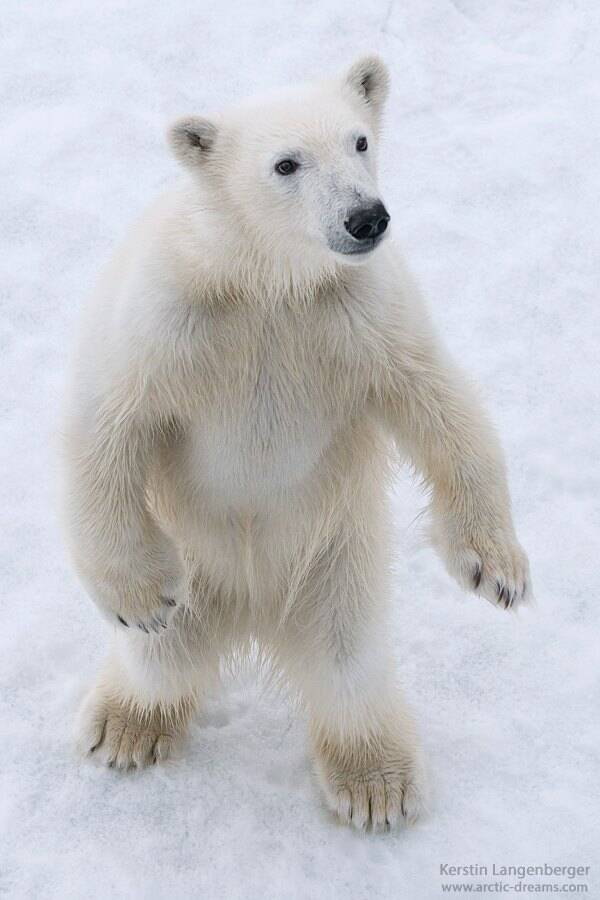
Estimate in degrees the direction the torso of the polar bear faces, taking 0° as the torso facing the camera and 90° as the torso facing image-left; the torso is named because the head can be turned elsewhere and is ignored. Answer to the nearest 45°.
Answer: approximately 0°
